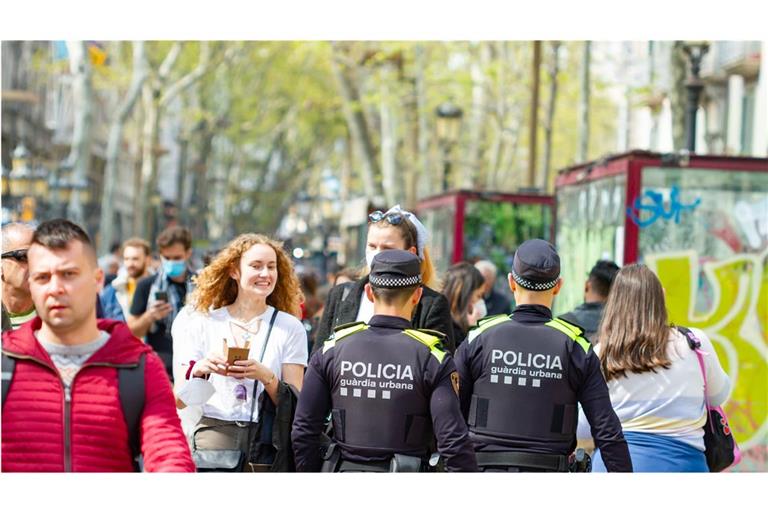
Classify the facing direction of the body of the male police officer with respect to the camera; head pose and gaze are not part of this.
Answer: away from the camera

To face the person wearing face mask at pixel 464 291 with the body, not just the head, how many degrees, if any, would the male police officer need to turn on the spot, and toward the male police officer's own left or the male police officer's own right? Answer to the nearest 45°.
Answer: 0° — they already face them

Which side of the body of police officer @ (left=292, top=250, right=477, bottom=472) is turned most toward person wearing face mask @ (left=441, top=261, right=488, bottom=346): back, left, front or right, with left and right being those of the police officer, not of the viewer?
front

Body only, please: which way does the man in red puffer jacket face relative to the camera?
toward the camera

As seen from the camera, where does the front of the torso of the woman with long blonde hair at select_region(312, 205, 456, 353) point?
toward the camera

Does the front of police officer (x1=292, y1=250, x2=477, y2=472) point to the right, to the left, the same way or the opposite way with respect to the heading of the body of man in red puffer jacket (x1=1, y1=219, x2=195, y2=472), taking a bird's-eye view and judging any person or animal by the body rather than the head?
the opposite way

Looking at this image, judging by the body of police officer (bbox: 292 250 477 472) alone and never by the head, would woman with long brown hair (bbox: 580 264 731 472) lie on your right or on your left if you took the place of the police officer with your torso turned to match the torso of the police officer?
on your right

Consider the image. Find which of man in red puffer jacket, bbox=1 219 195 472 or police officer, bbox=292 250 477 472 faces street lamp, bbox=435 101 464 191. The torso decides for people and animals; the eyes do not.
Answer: the police officer

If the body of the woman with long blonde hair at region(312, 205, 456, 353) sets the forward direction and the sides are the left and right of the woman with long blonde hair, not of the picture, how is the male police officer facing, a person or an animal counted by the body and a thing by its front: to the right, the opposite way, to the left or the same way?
the opposite way

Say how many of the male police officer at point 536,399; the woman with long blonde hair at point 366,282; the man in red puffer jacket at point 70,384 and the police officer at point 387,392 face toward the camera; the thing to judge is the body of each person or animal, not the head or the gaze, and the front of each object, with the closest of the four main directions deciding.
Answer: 2

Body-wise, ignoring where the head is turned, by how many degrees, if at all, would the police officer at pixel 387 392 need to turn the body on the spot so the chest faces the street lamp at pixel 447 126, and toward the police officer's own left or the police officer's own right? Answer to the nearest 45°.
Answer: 0° — they already face it

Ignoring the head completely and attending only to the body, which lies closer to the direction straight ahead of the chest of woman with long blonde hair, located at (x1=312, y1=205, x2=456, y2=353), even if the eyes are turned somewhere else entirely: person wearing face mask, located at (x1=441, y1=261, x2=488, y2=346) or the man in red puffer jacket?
the man in red puffer jacket

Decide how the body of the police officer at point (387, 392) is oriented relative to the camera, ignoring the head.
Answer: away from the camera

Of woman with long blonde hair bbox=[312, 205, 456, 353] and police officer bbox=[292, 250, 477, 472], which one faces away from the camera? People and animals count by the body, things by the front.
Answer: the police officer
